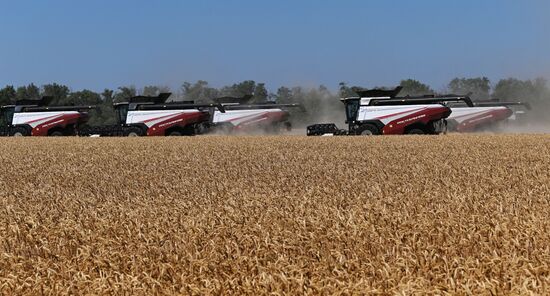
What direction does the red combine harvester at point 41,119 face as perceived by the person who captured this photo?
facing to the left of the viewer

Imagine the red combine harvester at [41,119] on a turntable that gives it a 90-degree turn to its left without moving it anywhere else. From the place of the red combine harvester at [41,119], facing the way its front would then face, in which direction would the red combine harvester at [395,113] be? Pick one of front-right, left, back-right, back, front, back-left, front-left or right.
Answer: front-left

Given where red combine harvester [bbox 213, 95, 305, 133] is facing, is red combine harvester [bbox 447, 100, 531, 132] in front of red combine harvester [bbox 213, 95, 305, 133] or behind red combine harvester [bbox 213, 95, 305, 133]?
behind

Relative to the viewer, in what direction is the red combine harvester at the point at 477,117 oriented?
to the viewer's left

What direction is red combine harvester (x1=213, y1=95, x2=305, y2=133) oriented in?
to the viewer's left

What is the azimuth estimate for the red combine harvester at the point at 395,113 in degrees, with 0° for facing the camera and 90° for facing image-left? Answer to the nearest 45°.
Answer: approximately 90°

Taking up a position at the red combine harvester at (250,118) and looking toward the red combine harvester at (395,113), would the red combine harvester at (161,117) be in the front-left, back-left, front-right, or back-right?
back-right

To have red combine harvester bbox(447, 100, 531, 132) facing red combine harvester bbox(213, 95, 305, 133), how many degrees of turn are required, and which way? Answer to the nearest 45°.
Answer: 0° — it already faces it

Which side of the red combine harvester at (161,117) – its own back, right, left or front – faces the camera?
left
